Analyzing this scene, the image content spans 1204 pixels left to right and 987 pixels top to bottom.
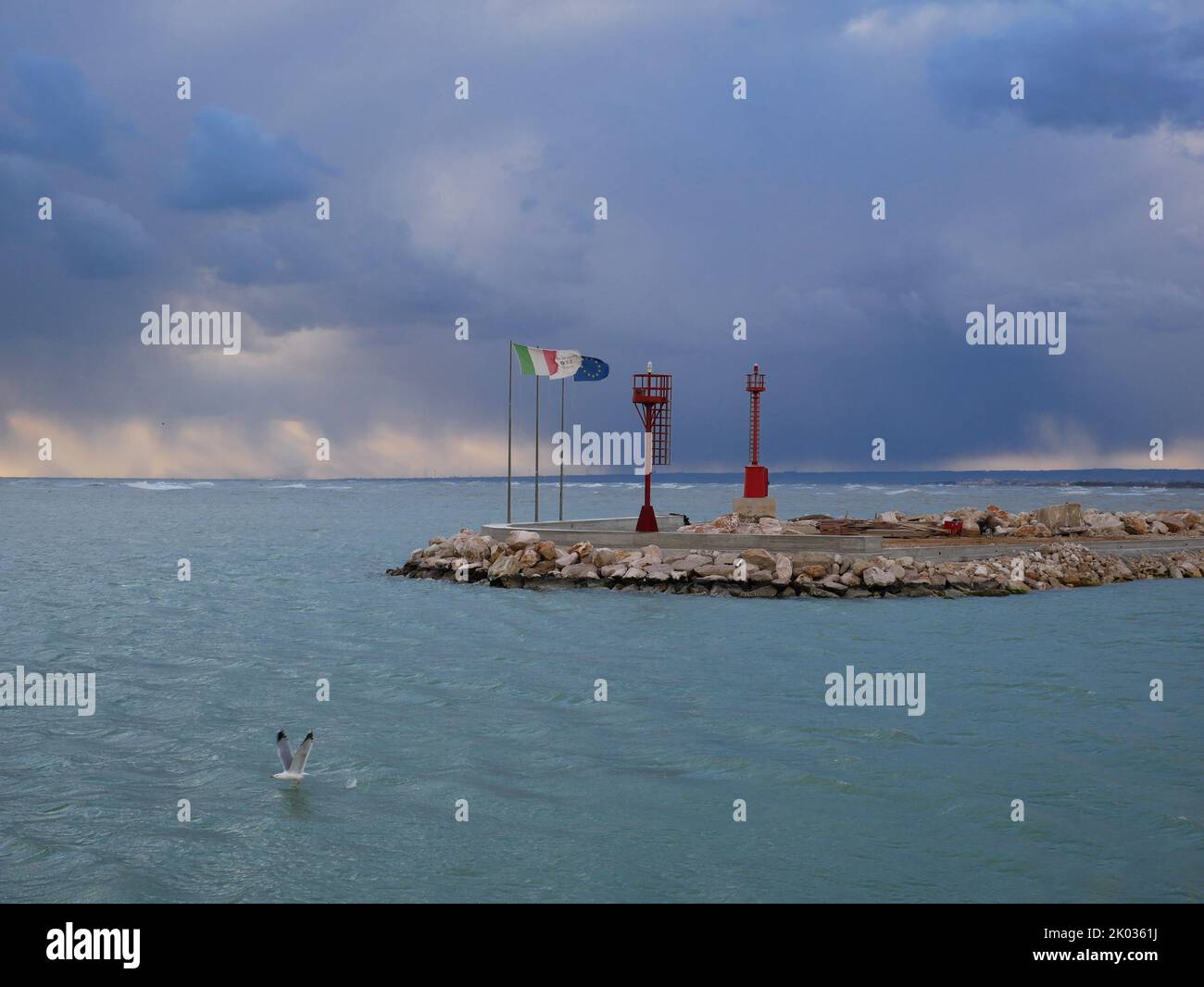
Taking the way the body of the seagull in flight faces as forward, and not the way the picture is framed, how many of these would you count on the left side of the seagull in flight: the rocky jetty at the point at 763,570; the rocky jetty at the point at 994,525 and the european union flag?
0

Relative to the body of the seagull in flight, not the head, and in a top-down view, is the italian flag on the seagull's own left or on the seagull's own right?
on the seagull's own right

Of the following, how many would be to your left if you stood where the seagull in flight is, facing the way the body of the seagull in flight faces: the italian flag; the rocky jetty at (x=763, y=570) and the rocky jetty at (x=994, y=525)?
0
